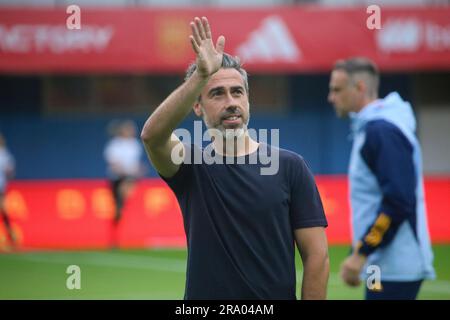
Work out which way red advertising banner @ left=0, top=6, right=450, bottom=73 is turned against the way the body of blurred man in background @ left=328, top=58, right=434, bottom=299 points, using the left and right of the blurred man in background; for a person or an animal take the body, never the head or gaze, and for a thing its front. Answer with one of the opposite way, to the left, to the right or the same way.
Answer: to the left

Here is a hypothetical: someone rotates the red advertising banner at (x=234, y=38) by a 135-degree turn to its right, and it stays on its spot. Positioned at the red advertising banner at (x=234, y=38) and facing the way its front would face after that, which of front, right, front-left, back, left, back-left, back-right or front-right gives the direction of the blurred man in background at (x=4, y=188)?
left

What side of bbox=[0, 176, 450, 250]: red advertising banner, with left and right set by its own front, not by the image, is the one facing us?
front

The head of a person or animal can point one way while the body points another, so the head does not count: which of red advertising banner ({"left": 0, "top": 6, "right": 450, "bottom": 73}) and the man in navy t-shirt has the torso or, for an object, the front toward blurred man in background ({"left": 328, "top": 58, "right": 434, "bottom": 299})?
the red advertising banner

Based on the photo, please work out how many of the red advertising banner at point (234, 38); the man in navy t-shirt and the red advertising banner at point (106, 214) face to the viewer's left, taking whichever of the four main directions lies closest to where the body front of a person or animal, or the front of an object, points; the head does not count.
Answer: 0

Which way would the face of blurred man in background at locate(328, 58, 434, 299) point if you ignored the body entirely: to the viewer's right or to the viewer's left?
to the viewer's left

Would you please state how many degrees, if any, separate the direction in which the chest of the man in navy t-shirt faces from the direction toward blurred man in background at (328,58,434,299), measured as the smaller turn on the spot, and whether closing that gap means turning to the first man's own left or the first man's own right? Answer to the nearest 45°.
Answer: approximately 135° to the first man's own left

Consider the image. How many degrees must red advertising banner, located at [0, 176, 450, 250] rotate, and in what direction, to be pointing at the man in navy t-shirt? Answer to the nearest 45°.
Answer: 0° — it already faces them

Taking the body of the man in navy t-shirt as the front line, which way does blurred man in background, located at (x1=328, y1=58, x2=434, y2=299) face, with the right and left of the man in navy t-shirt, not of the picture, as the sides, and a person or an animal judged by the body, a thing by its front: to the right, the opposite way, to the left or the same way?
to the right

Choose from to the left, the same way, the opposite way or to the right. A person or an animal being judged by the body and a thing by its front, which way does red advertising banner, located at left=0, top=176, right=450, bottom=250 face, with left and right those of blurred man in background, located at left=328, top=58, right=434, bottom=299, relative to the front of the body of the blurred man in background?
to the left

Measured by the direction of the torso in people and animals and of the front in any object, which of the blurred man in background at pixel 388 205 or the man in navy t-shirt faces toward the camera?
the man in navy t-shirt

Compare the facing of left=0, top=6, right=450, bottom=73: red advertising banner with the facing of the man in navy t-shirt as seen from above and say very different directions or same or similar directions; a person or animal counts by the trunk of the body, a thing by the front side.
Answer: same or similar directions

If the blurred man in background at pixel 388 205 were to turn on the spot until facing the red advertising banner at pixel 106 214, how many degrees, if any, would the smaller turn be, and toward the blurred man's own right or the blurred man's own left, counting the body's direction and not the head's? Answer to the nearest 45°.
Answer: approximately 45° to the blurred man's own right

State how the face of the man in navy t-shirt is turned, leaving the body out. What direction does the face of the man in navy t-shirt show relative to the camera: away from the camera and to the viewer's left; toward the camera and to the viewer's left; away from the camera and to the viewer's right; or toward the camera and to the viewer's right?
toward the camera and to the viewer's right

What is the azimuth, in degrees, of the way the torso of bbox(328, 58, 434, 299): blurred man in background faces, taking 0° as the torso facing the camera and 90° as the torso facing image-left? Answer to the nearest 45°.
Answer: approximately 90°
